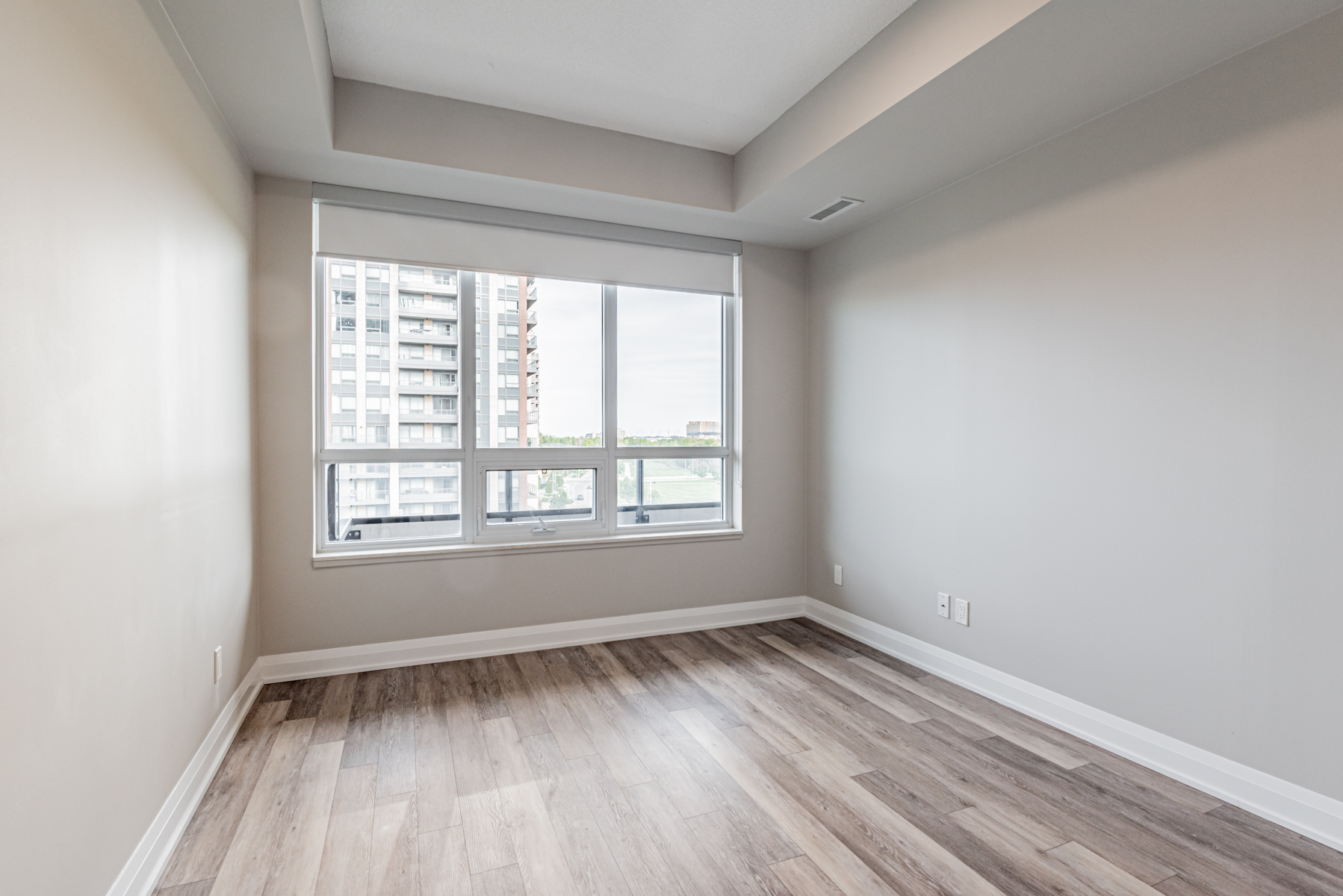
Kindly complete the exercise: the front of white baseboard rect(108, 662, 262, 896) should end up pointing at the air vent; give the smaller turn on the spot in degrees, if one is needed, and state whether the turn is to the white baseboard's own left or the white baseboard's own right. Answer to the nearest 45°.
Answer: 0° — it already faces it

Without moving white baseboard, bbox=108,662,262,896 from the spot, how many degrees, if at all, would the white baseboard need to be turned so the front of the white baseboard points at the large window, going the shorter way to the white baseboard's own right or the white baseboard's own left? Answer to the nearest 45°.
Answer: approximately 45° to the white baseboard's own left

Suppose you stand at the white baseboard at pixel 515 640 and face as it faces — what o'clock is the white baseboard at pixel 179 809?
the white baseboard at pixel 179 809 is roughly at 1 o'clock from the white baseboard at pixel 515 640.

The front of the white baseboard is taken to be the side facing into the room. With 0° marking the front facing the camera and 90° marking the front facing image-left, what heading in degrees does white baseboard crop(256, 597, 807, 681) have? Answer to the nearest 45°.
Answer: approximately 0°

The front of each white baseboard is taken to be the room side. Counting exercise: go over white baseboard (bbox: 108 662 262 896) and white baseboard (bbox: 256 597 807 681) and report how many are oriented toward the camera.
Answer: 1

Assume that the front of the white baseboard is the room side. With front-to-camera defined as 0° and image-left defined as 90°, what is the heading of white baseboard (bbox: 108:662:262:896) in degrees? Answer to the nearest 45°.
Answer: approximately 270°
